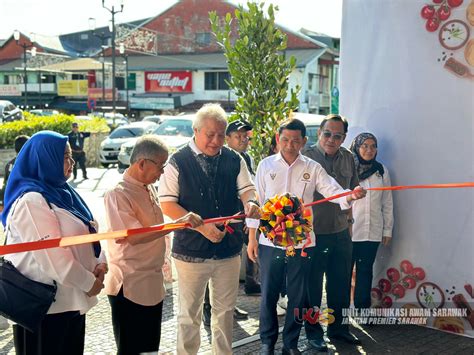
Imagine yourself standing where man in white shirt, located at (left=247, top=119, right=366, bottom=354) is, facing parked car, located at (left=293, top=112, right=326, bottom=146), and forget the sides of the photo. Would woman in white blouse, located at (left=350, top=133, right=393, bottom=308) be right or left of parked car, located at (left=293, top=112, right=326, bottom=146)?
right

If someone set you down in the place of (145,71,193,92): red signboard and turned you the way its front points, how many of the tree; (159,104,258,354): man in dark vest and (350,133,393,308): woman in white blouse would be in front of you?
3

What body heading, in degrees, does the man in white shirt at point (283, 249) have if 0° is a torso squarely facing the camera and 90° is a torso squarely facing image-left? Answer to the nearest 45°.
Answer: approximately 0°

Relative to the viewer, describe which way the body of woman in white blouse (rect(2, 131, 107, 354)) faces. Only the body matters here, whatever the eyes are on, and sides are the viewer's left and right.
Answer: facing to the right of the viewer

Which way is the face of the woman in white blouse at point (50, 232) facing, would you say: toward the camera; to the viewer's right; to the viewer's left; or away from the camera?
to the viewer's right

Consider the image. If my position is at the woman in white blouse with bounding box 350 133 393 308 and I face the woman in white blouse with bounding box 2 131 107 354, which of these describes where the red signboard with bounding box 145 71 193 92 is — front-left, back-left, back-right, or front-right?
back-right
